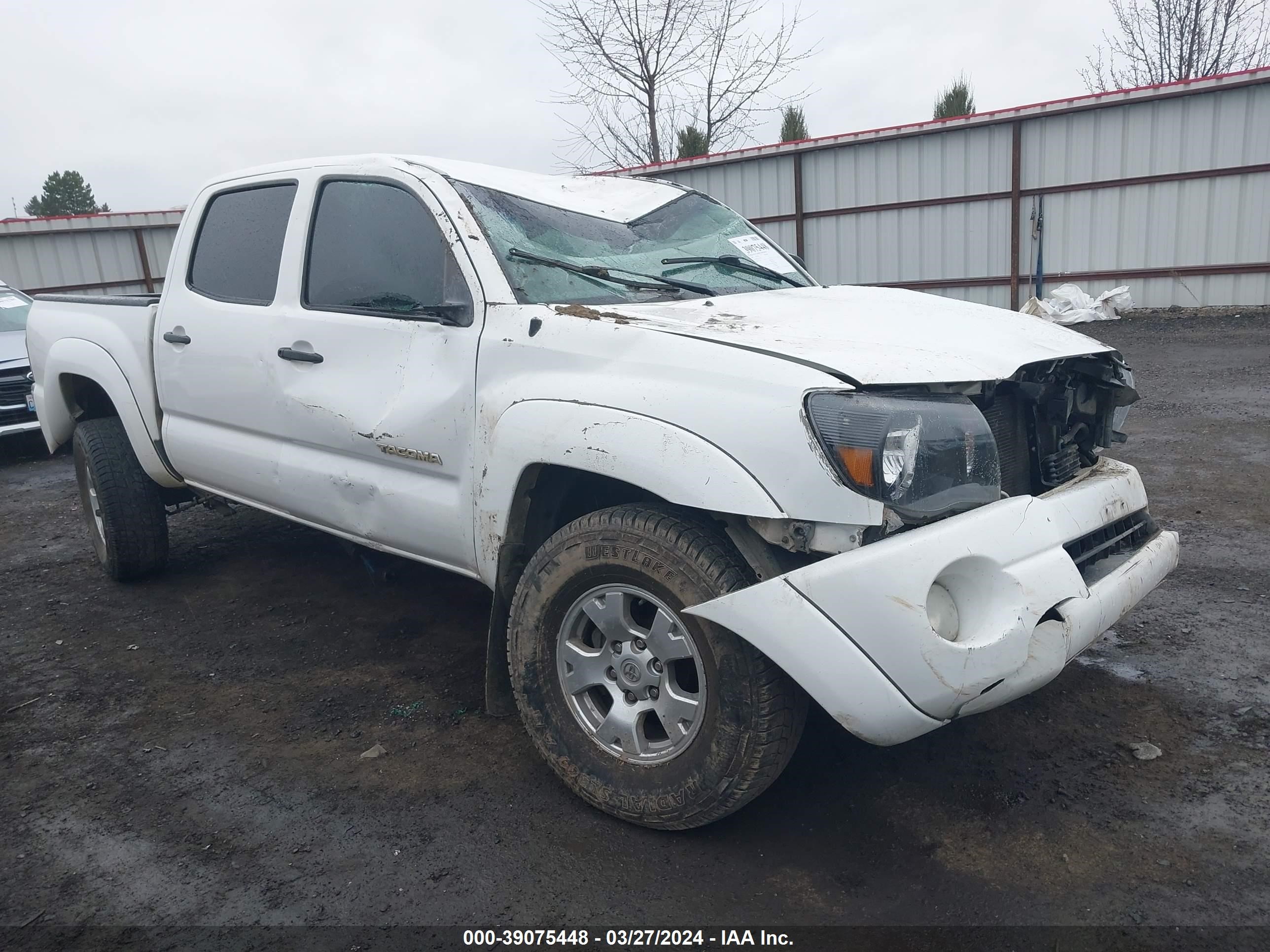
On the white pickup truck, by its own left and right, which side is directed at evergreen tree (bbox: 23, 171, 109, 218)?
back

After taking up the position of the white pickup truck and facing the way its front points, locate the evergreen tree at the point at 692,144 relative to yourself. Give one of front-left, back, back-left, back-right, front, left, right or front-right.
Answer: back-left

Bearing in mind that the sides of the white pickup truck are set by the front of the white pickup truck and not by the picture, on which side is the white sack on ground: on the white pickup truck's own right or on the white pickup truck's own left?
on the white pickup truck's own left

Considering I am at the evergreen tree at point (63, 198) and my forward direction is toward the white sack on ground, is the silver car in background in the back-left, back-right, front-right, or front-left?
front-right

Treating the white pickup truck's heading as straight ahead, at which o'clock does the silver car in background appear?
The silver car in background is roughly at 6 o'clock from the white pickup truck.

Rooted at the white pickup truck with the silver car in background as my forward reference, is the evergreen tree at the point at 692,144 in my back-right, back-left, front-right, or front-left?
front-right

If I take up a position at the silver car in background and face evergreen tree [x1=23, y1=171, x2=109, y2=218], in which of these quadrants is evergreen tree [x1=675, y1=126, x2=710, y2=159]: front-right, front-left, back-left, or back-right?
front-right

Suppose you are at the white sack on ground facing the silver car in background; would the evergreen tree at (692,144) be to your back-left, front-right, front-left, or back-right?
front-right
